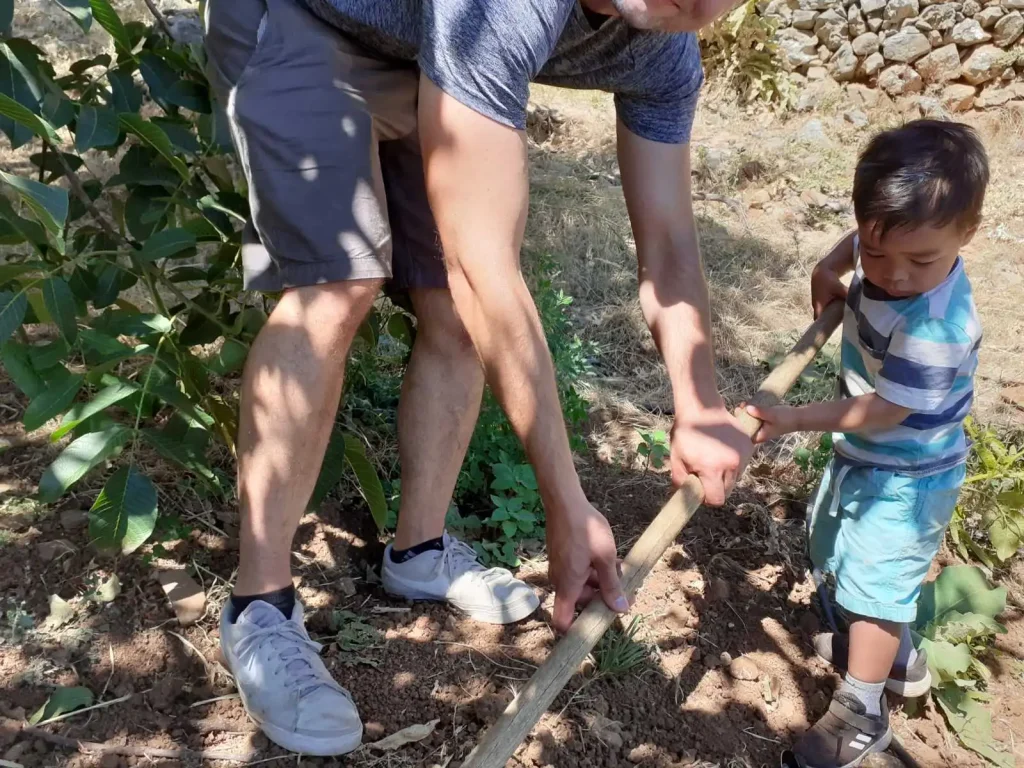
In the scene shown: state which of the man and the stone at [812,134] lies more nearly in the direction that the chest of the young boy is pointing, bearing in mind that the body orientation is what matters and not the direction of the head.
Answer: the man

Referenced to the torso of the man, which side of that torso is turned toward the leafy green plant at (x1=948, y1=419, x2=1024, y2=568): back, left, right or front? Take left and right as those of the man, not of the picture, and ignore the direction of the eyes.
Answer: left

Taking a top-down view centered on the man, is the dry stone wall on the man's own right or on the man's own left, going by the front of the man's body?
on the man's own left

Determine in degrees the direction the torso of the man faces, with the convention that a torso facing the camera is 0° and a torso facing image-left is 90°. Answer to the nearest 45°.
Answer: approximately 315°

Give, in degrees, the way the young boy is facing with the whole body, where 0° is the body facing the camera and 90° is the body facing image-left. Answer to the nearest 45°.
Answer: approximately 45°

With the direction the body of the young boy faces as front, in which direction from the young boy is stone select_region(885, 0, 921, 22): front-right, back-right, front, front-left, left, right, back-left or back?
back-right

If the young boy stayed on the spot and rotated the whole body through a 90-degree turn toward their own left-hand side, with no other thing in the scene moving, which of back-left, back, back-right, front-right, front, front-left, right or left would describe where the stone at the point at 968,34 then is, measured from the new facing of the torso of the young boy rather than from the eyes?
back-left

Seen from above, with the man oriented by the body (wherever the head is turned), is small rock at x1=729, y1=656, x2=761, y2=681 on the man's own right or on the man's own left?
on the man's own left
